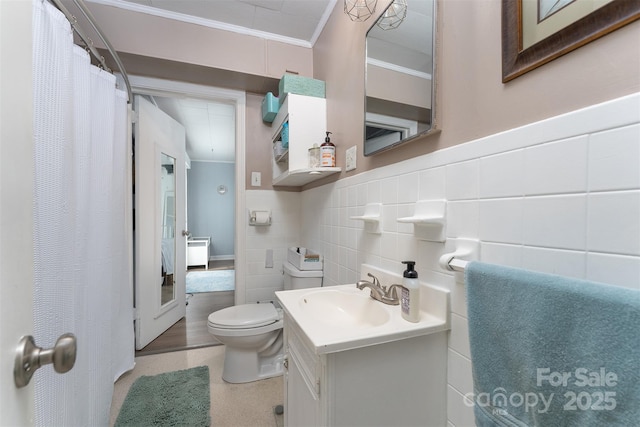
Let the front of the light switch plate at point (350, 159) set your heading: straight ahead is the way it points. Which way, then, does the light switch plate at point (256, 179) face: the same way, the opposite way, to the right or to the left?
to the left

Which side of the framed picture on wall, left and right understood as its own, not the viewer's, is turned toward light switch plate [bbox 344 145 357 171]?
right

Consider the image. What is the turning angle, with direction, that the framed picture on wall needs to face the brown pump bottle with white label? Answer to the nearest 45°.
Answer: approximately 45° to its right

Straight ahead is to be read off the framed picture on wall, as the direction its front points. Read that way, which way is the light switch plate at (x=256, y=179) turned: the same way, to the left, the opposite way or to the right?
to the left

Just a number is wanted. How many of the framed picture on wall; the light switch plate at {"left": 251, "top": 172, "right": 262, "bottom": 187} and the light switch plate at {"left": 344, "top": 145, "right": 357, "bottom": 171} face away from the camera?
0

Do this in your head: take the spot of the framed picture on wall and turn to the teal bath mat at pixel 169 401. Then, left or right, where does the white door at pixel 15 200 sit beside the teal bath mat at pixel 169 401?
left

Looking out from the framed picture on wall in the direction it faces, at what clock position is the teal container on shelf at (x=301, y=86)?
The teal container on shelf is roughly at 2 o'clock from the framed picture on wall.

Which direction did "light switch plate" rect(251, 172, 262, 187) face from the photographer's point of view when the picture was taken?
facing the viewer

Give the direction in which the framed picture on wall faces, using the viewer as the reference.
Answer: facing the viewer and to the left of the viewer

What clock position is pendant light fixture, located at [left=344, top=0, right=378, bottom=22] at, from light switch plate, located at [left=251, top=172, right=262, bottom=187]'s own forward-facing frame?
The pendant light fixture is roughly at 11 o'clock from the light switch plate.
